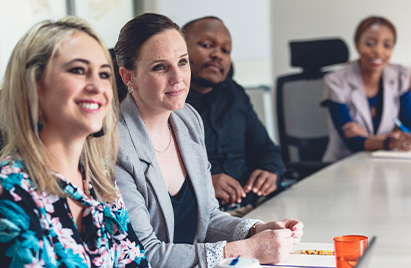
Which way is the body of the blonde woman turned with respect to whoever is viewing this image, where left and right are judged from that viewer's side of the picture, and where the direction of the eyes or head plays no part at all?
facing the viewer and to the right of the viewer

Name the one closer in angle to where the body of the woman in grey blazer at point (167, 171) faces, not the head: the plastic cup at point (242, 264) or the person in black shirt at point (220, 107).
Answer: the plastic cup

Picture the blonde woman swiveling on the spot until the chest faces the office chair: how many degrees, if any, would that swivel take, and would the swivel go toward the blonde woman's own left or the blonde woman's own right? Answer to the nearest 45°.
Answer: approximately 90° to the blonde woman's own left

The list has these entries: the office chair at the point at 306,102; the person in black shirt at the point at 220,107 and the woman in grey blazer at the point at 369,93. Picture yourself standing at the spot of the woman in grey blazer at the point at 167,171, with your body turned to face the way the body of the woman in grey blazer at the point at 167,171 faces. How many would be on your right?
0

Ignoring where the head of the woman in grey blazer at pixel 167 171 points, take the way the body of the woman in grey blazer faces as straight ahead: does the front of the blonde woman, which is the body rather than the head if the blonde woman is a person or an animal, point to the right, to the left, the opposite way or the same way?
the same way

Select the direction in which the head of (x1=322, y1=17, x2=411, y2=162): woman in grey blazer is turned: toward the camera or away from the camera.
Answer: toward the camera

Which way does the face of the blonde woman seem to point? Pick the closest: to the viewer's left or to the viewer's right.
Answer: to the viewer's right

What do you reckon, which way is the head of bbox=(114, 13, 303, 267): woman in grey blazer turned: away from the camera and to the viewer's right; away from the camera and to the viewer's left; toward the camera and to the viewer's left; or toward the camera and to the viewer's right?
toward the camera and to the viewer's right

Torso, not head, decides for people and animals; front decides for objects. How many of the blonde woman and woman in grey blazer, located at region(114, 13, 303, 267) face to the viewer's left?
0
